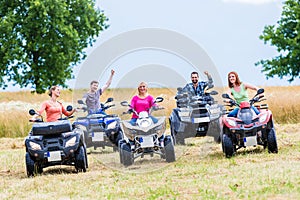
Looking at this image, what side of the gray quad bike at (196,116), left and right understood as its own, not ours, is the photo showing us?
front

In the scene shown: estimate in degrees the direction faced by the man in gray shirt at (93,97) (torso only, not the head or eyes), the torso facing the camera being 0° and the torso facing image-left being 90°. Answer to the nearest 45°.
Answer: approximately 0°

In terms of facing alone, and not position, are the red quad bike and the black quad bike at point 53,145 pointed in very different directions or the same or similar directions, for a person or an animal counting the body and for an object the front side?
same or similar directions

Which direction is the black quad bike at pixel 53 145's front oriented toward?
toward the camera

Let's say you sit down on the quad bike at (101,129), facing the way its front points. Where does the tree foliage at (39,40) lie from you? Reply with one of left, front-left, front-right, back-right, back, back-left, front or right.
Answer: back

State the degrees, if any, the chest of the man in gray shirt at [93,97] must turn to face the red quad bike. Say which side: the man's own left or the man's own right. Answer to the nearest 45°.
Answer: approximately 45° to the man's own left

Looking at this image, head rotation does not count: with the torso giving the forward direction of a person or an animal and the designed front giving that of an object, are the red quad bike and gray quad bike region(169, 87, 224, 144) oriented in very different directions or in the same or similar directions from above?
same or similar directions

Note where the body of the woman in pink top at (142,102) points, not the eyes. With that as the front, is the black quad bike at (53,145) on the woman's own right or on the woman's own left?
on the woman's own right

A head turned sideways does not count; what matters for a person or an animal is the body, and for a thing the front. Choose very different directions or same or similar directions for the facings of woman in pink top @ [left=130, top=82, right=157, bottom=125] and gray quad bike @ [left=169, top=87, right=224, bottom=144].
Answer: same or similar directions

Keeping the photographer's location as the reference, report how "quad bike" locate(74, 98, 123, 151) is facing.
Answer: facing the viewer

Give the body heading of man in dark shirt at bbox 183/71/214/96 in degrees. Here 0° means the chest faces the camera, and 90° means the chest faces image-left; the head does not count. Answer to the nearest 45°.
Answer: approximately 0°

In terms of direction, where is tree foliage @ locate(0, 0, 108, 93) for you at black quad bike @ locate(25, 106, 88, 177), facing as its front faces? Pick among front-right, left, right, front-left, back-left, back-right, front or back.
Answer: back
